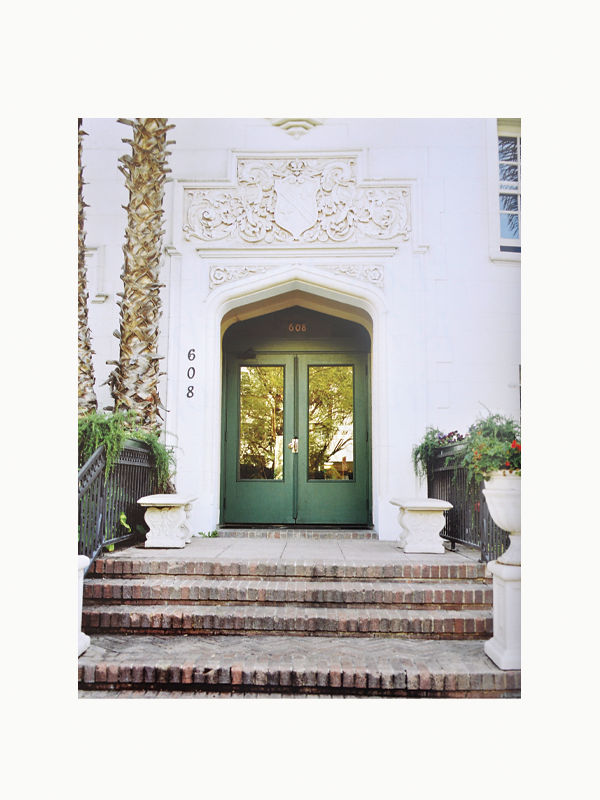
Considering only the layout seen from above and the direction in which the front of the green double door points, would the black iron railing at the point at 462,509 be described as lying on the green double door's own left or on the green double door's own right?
on the green double door's own left

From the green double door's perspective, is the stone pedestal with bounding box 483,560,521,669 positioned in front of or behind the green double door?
in front

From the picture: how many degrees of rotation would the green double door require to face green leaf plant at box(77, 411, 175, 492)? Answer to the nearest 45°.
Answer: approximately 45° to its right

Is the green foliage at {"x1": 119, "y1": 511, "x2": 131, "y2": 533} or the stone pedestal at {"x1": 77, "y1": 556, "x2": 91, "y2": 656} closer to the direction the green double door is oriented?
the stone pedestal

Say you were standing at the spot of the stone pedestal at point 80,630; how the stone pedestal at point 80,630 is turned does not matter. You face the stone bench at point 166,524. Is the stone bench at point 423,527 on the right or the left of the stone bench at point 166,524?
right

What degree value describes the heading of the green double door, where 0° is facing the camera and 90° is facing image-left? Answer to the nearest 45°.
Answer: approximately 0°
